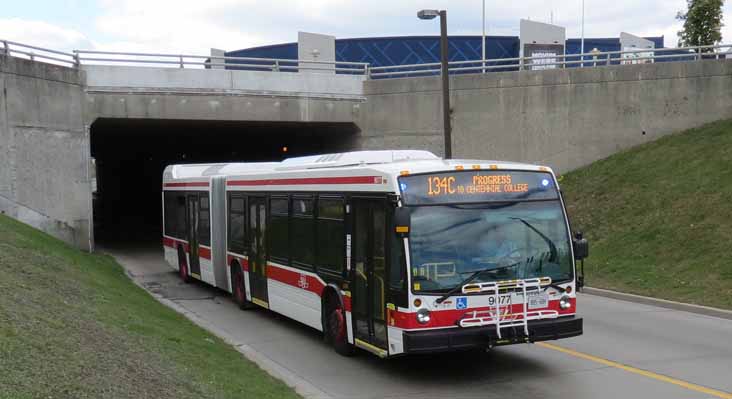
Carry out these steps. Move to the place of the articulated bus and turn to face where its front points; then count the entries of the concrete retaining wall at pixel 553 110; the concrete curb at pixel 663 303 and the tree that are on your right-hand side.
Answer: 0

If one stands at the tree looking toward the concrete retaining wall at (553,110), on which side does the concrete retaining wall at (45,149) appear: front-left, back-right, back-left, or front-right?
front-right

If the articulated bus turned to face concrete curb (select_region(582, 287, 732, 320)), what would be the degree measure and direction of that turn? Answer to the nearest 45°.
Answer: approximately 90° to its left

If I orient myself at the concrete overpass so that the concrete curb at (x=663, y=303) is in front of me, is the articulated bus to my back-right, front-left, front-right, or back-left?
front-right

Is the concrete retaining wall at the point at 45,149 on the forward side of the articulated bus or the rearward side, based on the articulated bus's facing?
on the rearward side

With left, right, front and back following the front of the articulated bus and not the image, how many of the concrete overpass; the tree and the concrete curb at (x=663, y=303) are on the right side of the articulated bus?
0

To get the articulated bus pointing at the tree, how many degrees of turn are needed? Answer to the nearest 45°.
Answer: approximately 90° to its left

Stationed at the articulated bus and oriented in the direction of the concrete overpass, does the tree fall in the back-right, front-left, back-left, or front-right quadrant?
front-right

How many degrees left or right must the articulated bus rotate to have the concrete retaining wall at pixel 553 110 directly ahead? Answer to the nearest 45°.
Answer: approximately 135° to its left

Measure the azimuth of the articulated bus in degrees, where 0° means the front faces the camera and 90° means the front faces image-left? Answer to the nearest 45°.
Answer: approximately 315°

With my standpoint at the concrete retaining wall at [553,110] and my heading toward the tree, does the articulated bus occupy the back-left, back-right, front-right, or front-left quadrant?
back-right
